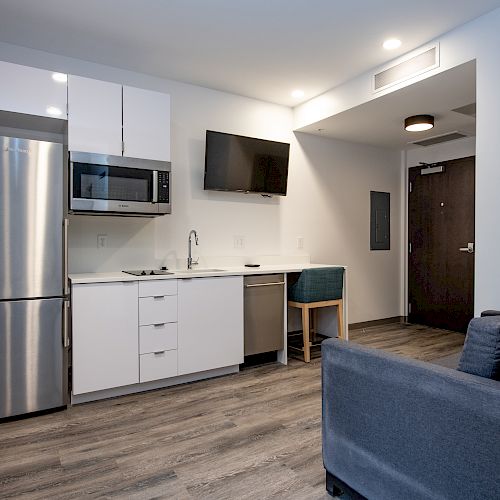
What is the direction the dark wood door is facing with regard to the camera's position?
facing the viewer and to the left of the viewer

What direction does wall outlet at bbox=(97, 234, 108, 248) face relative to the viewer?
toward the camera

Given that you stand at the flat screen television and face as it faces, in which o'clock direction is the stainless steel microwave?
The stainless steel microwave is roughly at 3 o'clock from the flat screen television.

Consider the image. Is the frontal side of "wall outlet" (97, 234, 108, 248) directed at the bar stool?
no

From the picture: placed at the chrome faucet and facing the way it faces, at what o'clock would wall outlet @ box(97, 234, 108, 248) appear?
The wall outlet is roughly at 4 o'clock from the chrome faucet.

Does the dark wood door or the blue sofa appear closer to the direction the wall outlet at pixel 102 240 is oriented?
the blue sofa

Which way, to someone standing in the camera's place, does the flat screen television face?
facing the viewer and to the right of the viewer

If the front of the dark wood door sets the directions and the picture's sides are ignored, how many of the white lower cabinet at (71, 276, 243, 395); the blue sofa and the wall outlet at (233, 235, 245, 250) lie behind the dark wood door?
0

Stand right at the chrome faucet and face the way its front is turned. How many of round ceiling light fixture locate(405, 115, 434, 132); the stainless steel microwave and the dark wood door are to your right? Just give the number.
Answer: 1

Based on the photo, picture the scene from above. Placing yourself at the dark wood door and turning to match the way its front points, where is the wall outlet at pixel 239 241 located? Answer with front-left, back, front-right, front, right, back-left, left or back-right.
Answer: front

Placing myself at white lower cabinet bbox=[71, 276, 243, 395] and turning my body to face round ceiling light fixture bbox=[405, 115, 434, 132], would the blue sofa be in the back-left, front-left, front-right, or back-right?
front-right

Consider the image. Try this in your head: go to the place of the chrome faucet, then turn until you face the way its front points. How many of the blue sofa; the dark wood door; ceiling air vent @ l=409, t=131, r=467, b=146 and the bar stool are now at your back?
0

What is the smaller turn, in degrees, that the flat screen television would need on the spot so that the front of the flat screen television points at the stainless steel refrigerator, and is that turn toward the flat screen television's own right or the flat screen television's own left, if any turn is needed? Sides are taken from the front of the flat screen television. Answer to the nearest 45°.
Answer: approximately 90° to the flat screen television's own right

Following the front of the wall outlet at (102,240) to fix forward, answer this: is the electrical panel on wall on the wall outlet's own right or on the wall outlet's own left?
on the wall outlet's own left

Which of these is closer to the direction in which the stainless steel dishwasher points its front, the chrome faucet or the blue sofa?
the blue sofa
